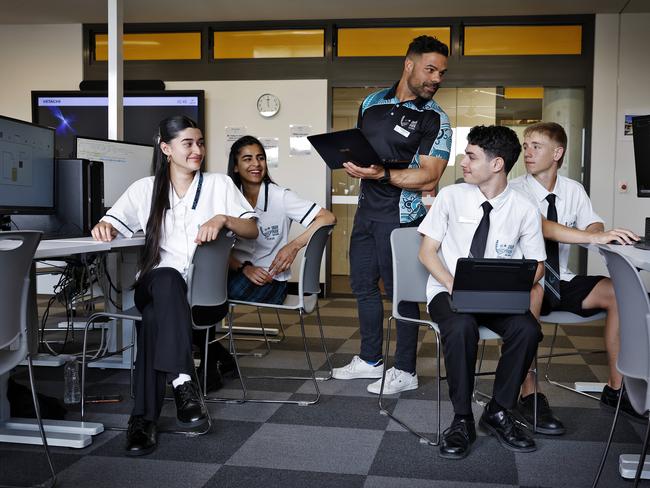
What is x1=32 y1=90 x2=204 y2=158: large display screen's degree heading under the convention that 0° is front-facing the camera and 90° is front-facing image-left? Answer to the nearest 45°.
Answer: approximately 0°

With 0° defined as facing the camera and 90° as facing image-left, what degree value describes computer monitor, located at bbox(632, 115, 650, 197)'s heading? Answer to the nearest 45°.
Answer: approximately 45°

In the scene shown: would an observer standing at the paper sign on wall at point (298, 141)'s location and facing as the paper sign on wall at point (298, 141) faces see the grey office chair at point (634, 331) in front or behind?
in front

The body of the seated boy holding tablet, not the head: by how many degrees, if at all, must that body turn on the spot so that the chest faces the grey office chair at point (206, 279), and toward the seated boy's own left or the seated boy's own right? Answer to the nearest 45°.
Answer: approximately 90° to the seated boy's own right

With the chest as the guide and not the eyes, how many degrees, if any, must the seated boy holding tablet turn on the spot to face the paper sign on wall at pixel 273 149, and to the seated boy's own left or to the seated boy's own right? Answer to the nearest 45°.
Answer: approximately 135° to the seated boy's own right

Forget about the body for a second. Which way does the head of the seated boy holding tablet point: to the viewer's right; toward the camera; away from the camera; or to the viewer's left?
to the viewer's left

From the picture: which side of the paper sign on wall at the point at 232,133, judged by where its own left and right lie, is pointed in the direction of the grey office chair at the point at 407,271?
front

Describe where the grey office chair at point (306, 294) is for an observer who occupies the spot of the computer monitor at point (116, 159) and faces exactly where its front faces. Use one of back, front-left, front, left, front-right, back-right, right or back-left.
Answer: front

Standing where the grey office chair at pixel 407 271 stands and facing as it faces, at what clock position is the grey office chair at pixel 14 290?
the grey office chair at pixel 14 290 is roughly at 3 o'clock from the grey office chair at pixel 407 271.

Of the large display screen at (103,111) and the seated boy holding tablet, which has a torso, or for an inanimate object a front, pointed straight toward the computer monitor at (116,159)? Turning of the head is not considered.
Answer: the large display screen at (103,111)

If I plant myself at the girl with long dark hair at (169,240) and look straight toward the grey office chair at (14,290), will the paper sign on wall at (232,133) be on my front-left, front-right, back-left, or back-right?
back-right

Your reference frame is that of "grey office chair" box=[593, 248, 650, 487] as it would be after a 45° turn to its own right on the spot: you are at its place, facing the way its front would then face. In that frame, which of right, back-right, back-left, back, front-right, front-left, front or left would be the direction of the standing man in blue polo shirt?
back-left
